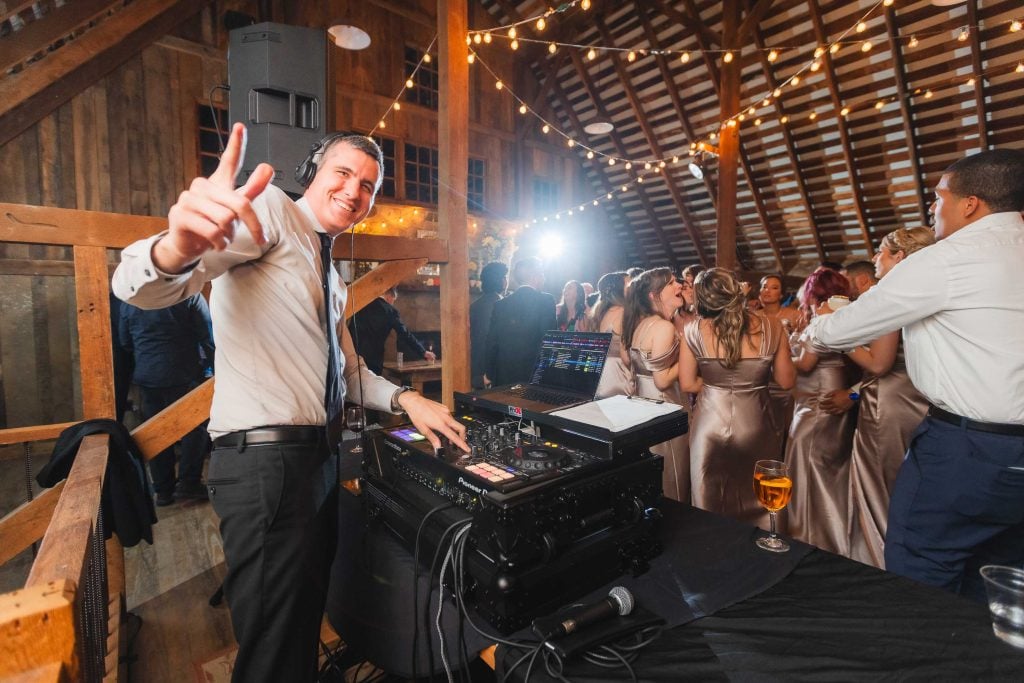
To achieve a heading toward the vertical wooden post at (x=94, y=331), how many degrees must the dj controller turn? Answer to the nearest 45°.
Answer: approximately 90° to its right

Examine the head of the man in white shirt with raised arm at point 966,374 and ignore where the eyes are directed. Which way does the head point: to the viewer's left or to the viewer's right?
to the viewer's left

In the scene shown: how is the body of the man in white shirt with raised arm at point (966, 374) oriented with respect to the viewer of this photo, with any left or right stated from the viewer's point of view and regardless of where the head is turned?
facing away from the viewer and to the left of the viewer

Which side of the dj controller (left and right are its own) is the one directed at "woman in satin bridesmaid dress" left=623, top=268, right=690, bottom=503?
back

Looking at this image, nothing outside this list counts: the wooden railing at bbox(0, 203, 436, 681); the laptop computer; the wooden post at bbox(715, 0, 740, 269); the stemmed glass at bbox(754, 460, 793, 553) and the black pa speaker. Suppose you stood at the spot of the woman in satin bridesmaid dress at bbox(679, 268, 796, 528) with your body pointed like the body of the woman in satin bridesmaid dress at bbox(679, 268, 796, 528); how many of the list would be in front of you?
1

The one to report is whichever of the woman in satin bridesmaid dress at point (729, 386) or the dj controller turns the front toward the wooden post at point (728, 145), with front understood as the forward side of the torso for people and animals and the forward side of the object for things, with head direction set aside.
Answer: the woman in satin bridesmaid dress

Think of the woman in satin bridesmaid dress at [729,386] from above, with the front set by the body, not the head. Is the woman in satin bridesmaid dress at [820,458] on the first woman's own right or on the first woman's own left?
on the first woman's own right

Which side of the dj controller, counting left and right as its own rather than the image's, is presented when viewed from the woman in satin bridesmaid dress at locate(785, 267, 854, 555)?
back

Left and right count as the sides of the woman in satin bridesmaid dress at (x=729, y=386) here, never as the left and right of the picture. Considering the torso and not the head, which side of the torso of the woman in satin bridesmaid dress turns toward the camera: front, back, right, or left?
back

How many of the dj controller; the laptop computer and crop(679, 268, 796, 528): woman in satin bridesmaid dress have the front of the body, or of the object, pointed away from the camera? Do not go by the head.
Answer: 1

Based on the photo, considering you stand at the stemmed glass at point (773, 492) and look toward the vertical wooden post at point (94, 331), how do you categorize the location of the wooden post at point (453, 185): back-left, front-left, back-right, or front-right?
front-right

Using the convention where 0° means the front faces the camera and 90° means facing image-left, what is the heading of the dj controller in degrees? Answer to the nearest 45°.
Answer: approximately 45°

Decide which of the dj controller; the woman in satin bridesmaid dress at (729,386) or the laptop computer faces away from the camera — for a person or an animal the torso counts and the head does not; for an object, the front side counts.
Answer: the woman in satin bridesmaid dress

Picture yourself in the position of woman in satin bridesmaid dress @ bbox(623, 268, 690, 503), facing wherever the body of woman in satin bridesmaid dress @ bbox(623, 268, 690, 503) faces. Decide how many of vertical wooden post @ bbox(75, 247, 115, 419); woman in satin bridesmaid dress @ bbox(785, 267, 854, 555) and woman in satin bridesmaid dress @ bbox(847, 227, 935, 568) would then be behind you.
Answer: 1

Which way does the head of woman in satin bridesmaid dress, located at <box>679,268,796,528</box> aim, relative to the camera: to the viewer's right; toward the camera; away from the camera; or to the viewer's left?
away from the camera
